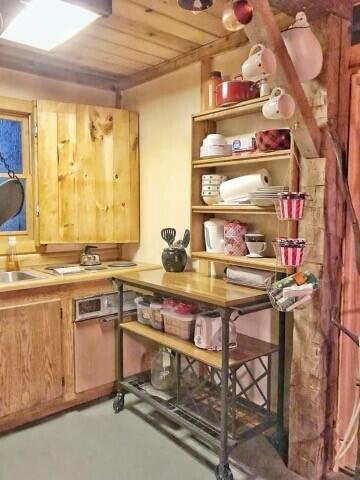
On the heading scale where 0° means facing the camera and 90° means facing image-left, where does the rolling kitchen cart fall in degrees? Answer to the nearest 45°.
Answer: approximately 45°

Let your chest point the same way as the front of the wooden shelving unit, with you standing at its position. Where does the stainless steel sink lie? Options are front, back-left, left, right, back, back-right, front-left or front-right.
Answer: front-right

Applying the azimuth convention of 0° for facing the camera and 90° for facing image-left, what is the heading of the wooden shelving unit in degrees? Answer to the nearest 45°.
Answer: approximately 45°
